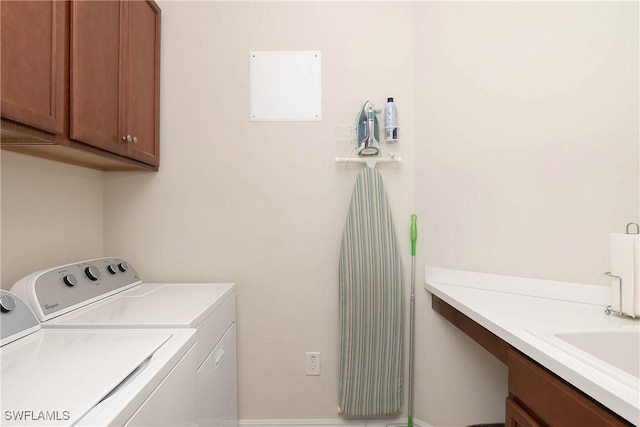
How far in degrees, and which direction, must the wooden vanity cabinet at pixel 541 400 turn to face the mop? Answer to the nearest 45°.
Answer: approximately 90° to its right

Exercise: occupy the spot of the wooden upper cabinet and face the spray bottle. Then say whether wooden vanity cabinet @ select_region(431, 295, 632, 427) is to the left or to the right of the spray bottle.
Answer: right

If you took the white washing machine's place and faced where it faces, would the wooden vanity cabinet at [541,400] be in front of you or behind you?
in front

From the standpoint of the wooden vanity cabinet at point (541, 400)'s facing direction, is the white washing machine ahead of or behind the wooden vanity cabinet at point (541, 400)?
ahead

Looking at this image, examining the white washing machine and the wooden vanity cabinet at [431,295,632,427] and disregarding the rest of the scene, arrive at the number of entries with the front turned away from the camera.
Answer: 0

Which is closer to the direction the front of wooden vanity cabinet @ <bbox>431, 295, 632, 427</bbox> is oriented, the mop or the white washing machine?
the white washing machine

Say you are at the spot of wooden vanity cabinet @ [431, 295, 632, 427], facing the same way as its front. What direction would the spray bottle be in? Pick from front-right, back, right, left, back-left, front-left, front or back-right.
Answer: right

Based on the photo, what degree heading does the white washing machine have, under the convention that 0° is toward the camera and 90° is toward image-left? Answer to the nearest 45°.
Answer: approximately 315°

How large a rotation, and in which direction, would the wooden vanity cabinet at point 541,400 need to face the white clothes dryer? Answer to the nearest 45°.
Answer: approximately 45° to its right
